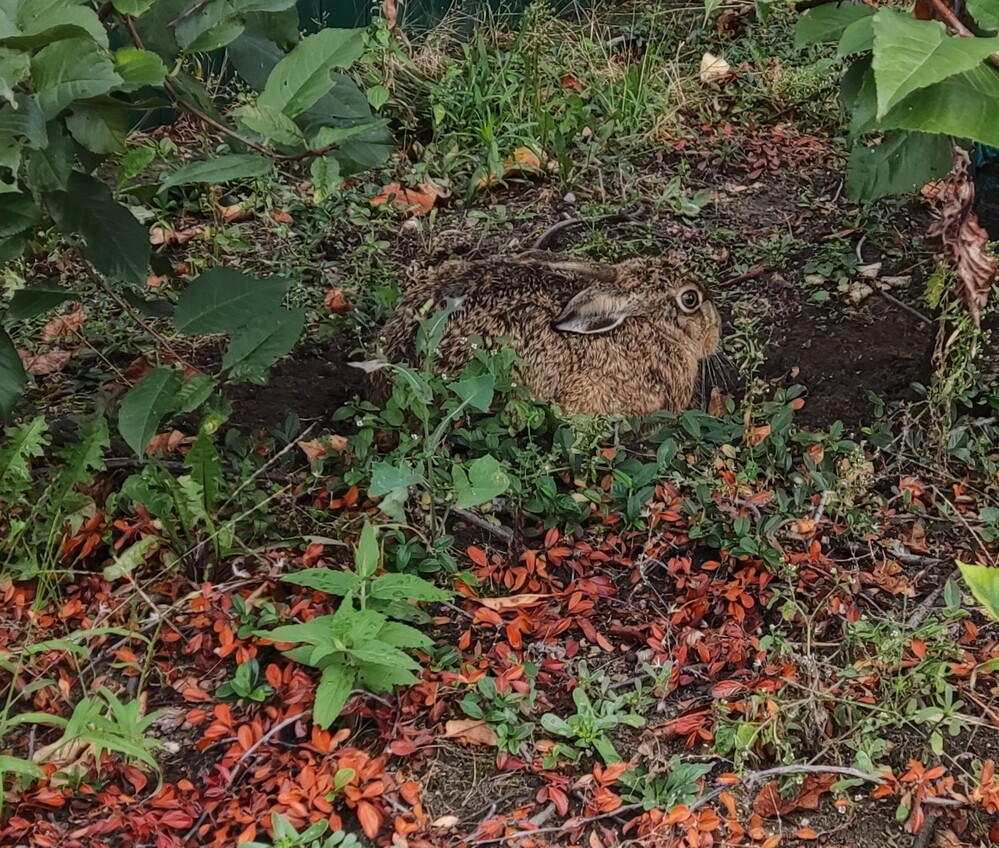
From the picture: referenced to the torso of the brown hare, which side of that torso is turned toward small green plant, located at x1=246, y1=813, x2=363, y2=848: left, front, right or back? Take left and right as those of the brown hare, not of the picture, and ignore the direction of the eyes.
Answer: right

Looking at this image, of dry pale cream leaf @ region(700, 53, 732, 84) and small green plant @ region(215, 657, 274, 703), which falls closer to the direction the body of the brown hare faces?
the dry pale cream leaf

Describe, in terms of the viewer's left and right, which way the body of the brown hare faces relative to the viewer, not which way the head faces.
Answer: facing to the right of the viewer

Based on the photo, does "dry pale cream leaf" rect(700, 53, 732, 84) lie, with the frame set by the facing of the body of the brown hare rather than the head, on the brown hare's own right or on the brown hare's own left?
on the brown hare's own left

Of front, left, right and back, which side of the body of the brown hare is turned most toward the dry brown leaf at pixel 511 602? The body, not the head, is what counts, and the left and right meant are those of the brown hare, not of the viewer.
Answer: right

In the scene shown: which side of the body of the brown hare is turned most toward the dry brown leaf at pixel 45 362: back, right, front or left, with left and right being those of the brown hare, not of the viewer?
back

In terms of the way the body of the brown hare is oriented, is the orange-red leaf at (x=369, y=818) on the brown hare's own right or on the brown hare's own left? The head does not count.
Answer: on the brown hare's own right
